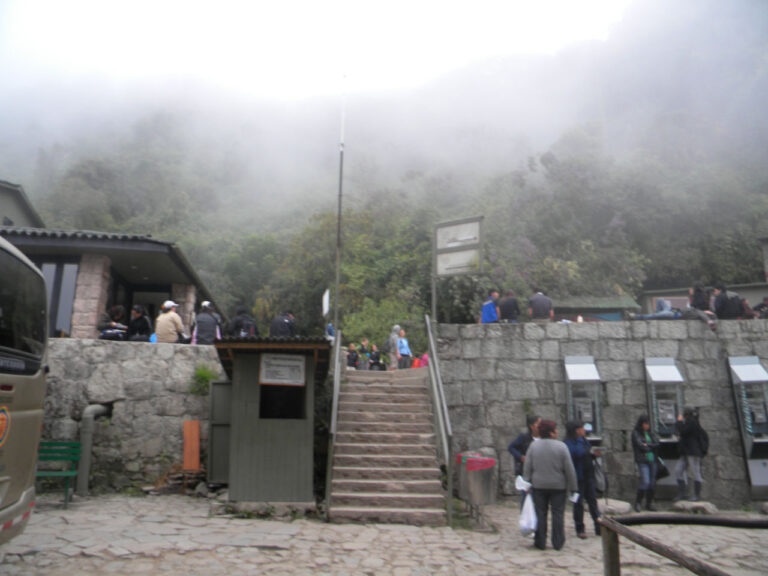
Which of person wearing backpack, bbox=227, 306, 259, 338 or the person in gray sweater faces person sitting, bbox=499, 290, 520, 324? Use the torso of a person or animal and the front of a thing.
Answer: the person in gray sweater

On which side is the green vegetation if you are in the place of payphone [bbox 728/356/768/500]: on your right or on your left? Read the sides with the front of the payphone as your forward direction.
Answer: on your right

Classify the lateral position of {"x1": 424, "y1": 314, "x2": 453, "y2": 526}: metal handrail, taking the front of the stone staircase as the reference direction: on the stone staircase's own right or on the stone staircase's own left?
on the stone staircase's own left

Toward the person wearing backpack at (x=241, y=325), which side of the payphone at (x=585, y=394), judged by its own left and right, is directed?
right

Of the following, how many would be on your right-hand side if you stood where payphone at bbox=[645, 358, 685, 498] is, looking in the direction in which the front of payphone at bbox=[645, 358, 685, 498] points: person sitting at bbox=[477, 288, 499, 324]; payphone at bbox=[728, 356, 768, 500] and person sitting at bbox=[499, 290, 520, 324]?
2

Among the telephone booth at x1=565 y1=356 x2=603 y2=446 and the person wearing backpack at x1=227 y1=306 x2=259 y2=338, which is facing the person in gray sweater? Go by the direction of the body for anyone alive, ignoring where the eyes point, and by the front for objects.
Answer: the telephone booth

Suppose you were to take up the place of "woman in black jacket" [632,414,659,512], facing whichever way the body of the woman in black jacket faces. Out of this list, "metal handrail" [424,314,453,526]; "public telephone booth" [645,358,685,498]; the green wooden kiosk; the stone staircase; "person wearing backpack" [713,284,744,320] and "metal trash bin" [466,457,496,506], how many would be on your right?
4

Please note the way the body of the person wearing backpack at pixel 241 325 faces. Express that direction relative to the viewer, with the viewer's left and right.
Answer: facing away from the viewer

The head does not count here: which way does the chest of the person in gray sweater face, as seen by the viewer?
away from the camera

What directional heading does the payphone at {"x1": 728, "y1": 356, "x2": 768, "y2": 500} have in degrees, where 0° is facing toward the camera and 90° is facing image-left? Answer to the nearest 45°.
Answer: approximately 0°

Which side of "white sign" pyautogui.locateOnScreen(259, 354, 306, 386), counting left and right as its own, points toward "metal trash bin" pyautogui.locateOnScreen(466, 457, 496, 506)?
left

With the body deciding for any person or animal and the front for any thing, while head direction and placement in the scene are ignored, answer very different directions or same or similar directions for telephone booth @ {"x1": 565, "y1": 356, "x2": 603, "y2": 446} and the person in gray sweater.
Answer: very different directions
